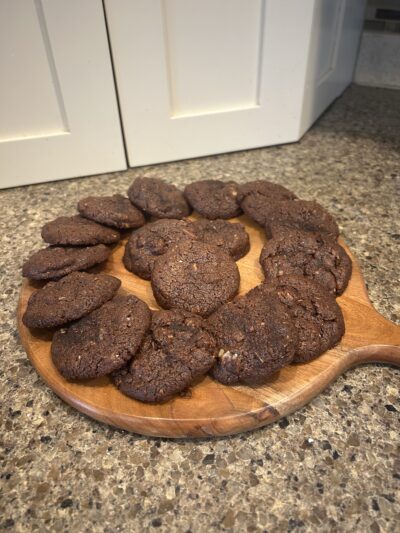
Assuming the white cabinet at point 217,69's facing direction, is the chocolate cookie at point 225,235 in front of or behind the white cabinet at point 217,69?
in front

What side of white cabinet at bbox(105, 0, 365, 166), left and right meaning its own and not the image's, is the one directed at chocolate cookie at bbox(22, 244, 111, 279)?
front

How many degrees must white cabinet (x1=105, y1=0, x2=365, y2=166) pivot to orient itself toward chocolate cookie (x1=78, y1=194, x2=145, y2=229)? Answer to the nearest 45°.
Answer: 0° — it already faces it

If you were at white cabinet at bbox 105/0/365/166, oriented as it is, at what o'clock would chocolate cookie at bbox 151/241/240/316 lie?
The chocolate cookie is roughly at 12 o'clock from the white cabinet.

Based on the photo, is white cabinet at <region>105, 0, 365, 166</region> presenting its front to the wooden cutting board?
yes

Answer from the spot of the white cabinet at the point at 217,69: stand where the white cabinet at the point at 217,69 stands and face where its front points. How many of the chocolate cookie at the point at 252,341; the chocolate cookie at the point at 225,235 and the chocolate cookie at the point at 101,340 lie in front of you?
3

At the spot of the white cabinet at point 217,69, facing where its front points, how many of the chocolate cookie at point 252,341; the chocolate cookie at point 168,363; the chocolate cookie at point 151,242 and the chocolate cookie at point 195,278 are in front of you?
4

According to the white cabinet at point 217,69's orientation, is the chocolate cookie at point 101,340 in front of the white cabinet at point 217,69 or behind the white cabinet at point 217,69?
in front

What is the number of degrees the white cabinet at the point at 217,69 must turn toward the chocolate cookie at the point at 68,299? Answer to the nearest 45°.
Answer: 0° — it already faces it

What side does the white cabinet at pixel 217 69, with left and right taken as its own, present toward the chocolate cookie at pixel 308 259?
front

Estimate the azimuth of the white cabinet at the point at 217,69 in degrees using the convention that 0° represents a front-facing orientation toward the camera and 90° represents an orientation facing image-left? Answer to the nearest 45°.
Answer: approximately 0°

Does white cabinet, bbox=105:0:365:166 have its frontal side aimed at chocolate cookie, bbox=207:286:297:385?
yes

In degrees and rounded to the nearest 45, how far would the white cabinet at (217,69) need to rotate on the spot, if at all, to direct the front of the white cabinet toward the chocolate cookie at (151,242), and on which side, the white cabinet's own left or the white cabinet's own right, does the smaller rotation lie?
0° — it already faces it
